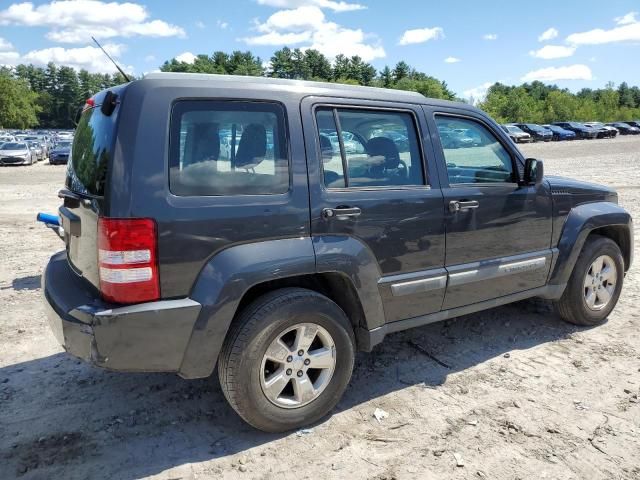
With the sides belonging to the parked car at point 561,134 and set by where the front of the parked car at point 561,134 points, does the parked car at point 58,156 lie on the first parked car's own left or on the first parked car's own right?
on the first parked car's own right

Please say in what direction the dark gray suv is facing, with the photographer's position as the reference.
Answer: facing away from the viewer and to the right of the viewer

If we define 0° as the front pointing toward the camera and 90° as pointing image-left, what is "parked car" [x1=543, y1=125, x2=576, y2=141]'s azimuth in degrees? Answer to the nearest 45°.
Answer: approximately 315°

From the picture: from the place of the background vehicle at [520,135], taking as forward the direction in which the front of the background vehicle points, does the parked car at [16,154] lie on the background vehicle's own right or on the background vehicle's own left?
on the background vehicle's own right

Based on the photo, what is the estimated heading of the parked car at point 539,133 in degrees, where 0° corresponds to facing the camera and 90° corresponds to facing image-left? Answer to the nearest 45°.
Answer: approximately 315°

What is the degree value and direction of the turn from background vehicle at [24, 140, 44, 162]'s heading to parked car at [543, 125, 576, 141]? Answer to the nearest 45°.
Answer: approximately 45° to its left

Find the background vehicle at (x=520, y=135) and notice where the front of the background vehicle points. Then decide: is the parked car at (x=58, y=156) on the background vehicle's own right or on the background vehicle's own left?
on the background vehicle's own right
